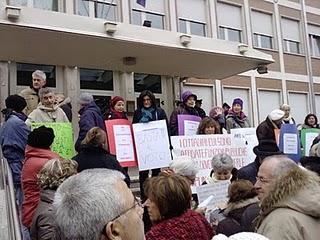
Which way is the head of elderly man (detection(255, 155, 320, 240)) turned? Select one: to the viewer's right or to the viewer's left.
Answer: to the viewer's left

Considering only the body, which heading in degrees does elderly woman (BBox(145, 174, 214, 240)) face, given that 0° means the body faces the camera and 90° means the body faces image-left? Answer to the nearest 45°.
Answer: approximately 135°

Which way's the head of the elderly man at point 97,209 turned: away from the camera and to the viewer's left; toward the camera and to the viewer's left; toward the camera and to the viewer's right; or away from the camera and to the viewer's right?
away from the camera and to the viewer's right

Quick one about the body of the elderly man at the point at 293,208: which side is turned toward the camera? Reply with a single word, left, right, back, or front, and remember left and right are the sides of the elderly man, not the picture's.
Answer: left

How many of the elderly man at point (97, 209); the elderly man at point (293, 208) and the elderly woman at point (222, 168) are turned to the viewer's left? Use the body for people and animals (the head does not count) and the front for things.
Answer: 1

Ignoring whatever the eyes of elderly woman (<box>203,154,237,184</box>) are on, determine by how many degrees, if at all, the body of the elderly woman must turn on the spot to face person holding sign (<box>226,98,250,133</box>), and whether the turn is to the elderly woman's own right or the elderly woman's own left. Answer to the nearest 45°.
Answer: approximately 180°

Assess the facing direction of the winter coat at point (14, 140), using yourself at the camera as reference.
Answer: facing away from the viewer and to the right of the viewer

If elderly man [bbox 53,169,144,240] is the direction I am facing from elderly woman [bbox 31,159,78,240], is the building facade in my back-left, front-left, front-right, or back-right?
back-left

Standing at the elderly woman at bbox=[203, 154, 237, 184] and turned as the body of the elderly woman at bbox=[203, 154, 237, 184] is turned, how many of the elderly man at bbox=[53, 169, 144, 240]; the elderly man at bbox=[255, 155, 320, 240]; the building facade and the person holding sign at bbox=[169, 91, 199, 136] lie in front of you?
2

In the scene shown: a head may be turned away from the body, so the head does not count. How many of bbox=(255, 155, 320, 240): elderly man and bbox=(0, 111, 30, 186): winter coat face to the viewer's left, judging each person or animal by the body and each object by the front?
1
